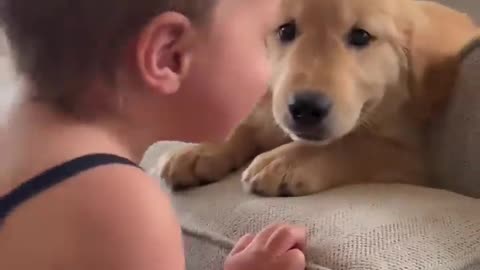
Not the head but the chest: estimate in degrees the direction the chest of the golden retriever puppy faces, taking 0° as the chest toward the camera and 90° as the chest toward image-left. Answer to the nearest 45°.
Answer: approximately 45°

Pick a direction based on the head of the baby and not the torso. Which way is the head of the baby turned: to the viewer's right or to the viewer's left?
to the viewer's right

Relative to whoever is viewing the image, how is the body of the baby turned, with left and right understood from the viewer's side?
facing away from the viewer and to the right of the viewer

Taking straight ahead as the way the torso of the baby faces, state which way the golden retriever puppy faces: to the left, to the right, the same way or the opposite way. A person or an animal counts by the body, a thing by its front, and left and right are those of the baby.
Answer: the opposite way
